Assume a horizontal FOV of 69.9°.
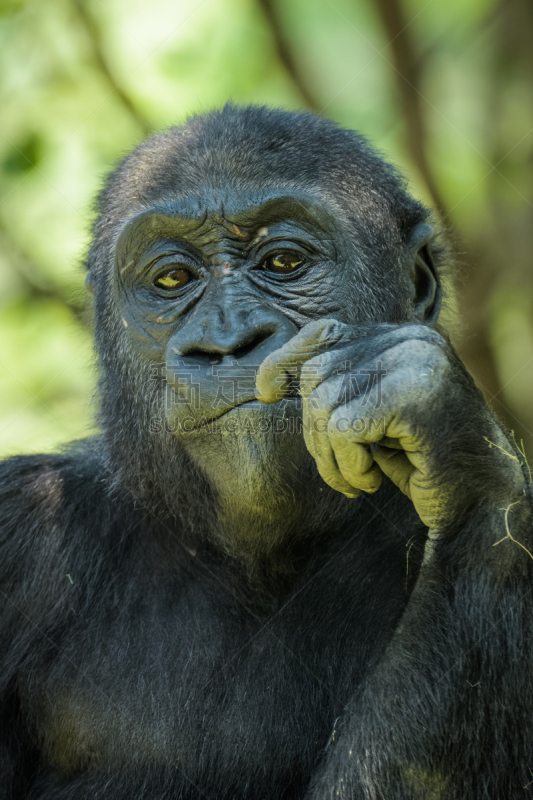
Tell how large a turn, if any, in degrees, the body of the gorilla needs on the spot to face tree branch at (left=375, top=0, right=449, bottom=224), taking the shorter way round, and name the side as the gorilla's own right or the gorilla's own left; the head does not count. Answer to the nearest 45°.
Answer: approximately 135° to the gorilla's own left

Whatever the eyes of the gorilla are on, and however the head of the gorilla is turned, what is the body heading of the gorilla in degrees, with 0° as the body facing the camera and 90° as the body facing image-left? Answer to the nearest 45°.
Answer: approximately 0°
